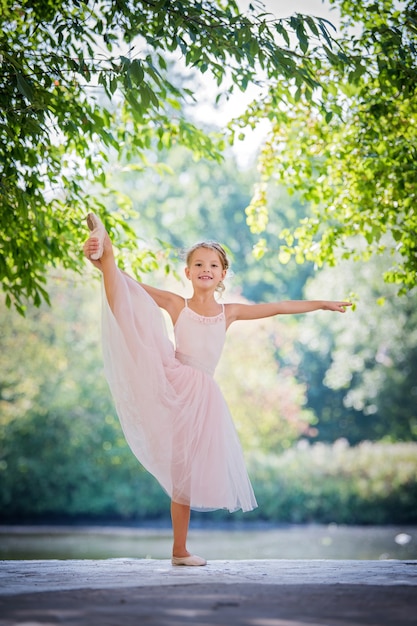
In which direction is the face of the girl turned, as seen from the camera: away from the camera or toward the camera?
toward the camera

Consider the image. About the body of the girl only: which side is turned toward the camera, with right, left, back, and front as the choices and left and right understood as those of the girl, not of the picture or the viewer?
front
